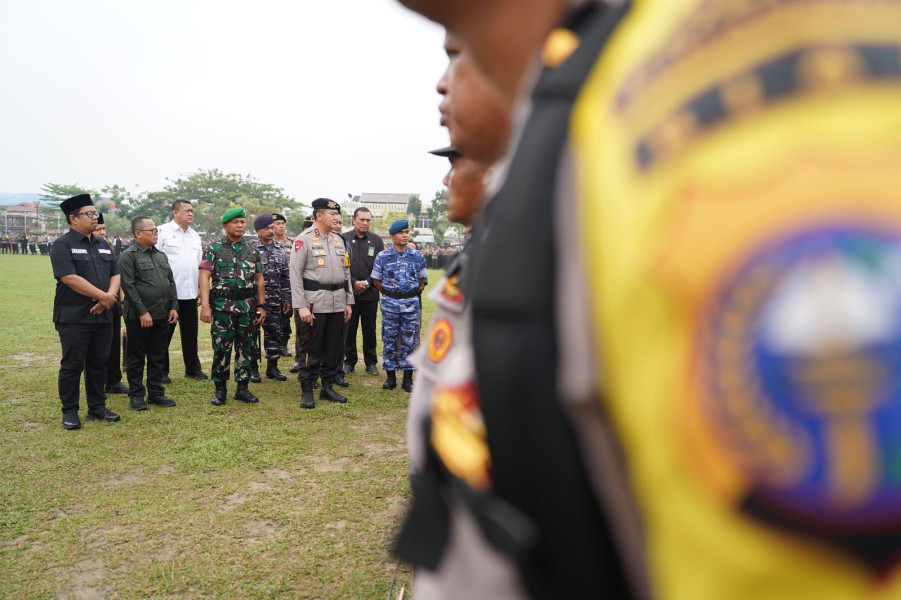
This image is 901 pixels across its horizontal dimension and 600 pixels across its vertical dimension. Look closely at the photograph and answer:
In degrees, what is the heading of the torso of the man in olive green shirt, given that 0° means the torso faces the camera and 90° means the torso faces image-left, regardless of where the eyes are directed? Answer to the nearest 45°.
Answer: approximately 315°

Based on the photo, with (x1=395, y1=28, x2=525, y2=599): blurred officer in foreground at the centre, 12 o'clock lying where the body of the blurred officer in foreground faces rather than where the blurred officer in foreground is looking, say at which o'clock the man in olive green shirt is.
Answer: The man in olive green shirt is roughly at 2 o'clock from the blurred officer in foreground.

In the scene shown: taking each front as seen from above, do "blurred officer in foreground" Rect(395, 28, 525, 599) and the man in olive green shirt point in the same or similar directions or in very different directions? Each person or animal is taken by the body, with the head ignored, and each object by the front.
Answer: very different directions

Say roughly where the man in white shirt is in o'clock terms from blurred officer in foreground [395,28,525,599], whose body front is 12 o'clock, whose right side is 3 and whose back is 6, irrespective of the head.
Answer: The man in white shirt is roughly at 2 o'clock from the blurred officer in foreground.

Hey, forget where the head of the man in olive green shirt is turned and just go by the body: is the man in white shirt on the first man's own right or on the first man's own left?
on the first man's own left

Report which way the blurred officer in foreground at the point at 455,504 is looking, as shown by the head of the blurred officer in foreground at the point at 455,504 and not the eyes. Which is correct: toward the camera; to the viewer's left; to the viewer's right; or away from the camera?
to the viewer's left

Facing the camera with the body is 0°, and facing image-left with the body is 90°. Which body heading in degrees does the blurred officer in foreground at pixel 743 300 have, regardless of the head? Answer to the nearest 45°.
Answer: approximately 90°

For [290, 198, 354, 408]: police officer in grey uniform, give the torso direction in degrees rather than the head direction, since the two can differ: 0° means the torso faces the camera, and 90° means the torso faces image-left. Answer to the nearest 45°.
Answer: approximately 315°

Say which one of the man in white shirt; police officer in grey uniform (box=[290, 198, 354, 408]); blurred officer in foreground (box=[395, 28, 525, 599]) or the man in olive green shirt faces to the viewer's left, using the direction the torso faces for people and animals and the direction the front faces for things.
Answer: the blurred officer in foreground

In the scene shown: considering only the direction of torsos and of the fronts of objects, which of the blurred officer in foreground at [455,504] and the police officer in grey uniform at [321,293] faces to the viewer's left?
the blurred officer in foreground
